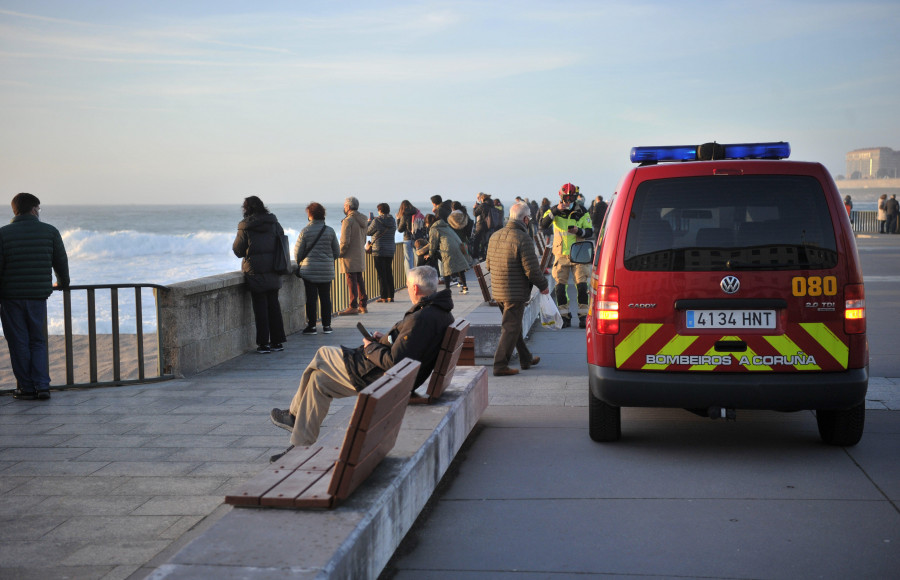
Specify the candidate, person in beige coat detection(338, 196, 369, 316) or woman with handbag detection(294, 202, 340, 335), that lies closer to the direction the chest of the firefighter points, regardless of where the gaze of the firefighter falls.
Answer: the woman with handbag

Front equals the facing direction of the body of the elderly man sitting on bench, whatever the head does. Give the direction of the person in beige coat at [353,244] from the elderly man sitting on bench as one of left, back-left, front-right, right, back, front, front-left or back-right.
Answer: right

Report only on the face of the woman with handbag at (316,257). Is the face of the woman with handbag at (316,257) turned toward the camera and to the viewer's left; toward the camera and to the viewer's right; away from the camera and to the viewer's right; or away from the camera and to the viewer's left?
away from the camera and to the viewer's left

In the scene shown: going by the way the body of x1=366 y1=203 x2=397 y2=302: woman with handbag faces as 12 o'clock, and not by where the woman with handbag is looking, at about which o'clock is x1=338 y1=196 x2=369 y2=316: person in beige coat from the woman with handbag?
The person in beige coat is roughly at 8 o'clock from the woman with handbag.

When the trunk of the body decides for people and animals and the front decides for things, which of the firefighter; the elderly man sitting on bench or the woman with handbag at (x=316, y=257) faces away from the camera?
the woman with handbag

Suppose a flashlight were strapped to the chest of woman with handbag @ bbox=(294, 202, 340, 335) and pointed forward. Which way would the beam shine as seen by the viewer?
away from the camera

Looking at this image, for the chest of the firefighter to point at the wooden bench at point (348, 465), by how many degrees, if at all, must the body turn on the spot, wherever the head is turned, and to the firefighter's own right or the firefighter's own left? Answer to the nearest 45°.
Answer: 0° — they already face it

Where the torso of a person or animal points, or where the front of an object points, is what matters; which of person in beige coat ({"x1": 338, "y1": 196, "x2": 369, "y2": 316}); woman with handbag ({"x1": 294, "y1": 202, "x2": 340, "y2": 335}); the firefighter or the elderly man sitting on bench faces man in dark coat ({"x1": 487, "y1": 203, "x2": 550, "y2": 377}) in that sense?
the firefighter

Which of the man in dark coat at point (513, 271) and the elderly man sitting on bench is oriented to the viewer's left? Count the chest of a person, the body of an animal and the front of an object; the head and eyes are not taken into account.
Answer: the elderly man sitting on bench

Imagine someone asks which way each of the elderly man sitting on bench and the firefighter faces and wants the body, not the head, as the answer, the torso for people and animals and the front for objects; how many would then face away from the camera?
0

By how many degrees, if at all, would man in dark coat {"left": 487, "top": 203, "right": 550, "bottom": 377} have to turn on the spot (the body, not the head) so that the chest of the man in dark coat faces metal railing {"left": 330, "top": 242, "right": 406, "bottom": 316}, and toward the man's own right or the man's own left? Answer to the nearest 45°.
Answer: approximately 45° to the man's own left

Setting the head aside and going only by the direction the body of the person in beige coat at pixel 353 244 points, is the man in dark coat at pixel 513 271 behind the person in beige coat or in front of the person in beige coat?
behind

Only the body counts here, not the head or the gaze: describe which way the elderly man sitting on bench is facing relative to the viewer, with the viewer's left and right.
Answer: facing to the left of the viewer

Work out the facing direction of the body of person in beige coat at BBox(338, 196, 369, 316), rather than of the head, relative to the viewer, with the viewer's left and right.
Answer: facing away from the viewer and to the left of the viewer

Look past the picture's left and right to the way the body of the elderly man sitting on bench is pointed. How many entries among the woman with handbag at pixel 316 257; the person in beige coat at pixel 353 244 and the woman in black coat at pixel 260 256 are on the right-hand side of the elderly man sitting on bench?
3

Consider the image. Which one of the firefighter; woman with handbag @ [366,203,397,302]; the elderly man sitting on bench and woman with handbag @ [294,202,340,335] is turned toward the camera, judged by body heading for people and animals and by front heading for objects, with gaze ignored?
the firefighter

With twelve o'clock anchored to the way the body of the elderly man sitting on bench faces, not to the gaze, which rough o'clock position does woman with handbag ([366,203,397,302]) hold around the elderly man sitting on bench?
The woman with handbag is roughly at 3 o'clock from the elderly man sitting on bench.
